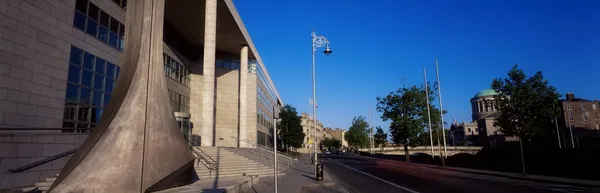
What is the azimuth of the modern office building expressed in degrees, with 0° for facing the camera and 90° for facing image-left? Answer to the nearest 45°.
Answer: approximately 315°

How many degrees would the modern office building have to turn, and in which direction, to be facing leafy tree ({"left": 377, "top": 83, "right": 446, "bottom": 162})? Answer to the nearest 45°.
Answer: approximately 90° to its left
